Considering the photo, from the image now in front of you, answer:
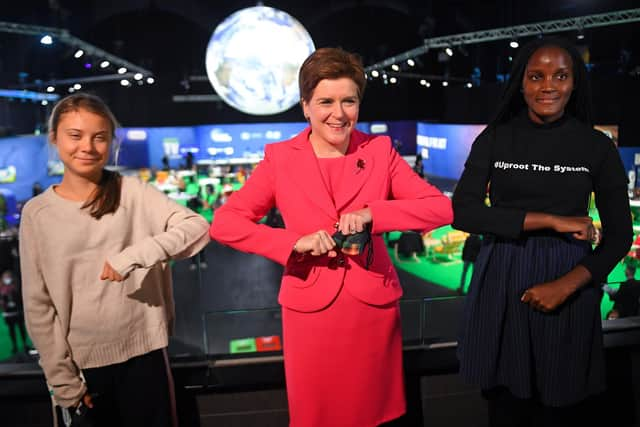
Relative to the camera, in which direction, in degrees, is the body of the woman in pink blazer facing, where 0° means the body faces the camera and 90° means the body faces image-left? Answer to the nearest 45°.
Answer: approximately 0°

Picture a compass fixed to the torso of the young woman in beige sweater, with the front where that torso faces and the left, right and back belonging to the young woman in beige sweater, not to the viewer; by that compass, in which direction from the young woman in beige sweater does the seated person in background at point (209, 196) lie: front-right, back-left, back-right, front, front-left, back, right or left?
back

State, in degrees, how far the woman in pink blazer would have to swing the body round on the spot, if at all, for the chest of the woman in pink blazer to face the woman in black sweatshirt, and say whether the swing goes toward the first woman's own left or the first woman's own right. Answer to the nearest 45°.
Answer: approximately 90° to the first woman's own left

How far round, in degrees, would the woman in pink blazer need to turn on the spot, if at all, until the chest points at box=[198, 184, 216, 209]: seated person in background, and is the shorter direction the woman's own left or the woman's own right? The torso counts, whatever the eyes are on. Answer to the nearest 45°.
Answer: approximately 180°

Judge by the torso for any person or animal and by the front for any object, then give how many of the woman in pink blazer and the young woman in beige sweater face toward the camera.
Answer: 2

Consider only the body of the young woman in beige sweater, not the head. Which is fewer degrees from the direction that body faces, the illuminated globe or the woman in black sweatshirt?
the woman in black sweatshirt

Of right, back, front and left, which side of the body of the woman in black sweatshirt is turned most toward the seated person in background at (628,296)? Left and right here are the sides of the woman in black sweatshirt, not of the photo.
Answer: back
